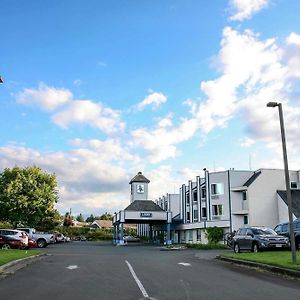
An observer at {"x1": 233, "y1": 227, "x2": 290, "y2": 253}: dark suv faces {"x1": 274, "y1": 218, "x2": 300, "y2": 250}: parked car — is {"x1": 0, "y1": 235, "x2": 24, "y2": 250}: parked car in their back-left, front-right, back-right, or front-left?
back-left

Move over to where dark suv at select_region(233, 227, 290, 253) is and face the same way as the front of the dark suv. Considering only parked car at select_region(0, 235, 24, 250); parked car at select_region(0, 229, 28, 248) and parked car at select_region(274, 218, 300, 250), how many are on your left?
1

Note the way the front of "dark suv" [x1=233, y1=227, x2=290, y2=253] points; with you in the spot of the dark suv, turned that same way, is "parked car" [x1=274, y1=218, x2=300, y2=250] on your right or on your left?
on your left
